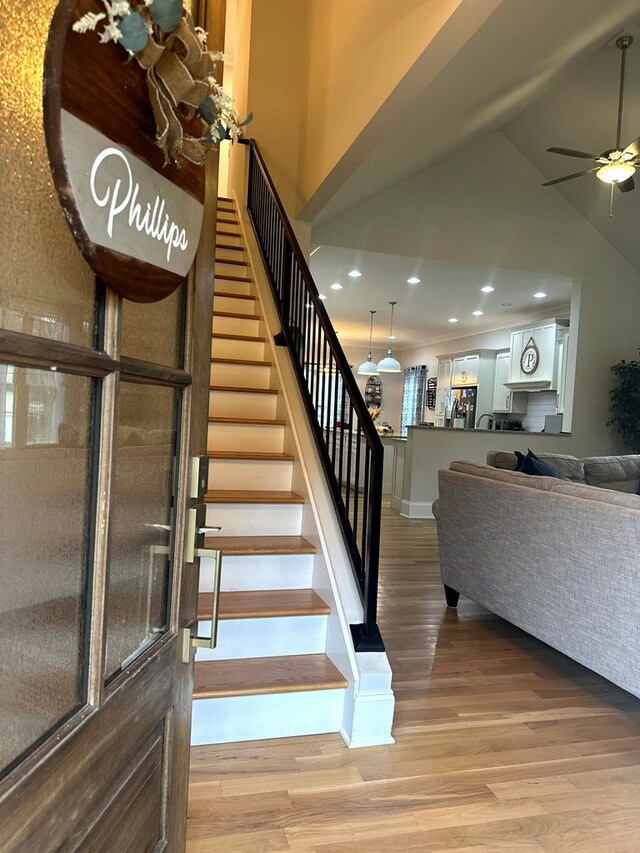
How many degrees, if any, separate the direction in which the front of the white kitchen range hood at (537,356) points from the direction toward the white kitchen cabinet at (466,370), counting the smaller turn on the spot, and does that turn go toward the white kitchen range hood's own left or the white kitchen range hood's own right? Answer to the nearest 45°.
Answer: approximately 90° to the white kitchen range hood's own right

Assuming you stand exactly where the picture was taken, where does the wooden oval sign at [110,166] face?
facing the viewer and to the right of the viewer

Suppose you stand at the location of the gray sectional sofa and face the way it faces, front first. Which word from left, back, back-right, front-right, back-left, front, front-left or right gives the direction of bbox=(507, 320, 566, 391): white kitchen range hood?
front-left

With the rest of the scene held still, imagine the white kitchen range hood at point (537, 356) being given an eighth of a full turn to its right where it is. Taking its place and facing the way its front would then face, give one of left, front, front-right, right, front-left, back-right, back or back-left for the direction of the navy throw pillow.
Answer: left

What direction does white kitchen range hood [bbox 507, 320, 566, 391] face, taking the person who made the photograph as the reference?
facing the viewer and to the left of the viewer

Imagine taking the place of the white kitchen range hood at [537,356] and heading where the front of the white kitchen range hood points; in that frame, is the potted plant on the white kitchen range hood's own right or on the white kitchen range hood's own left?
on the white kitchen range hood's own left

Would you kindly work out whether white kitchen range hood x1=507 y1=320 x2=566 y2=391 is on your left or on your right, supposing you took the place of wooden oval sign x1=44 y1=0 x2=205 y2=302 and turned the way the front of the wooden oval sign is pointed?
on your left

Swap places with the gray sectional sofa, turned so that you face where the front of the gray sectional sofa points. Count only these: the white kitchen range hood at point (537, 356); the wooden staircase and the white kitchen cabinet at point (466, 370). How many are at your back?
1

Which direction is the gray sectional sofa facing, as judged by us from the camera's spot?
facing away from the viewer and to the right of the viewer

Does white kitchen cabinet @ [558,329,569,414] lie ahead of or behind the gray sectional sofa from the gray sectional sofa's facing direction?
ahead

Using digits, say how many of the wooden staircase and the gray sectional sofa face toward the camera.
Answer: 1

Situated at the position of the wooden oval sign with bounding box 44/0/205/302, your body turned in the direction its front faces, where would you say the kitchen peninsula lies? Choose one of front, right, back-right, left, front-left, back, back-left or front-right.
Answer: left

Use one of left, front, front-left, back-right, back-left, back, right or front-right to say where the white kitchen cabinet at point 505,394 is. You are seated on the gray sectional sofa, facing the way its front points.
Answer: front-left

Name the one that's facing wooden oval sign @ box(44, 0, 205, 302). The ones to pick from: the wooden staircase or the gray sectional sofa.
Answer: the wooden staircase
